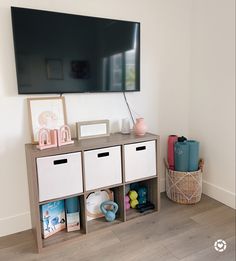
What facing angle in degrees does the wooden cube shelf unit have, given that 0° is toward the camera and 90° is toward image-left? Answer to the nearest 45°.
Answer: approximately 315°

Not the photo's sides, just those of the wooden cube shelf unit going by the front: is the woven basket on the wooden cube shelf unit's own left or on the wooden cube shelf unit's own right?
on the wooden cube shelf unit's own left

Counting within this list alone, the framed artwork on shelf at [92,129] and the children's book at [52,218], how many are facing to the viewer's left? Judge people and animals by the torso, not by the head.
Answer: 0

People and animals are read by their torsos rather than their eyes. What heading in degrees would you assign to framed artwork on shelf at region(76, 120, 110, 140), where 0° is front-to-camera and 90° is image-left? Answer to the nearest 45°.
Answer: approximately 315°

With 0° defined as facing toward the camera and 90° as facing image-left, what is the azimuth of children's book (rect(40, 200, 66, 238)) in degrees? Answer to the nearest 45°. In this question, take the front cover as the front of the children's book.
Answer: approximately 315°
